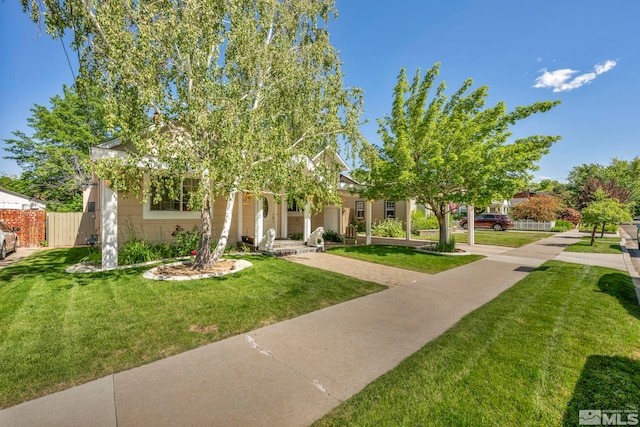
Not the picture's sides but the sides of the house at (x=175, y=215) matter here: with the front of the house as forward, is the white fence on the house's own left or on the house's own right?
on the house's own left

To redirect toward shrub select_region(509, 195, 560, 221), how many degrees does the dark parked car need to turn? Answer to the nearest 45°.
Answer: approximately 180°

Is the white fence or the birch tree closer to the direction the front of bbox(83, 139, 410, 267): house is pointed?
the birch tree

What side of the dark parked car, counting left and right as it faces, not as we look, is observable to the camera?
left

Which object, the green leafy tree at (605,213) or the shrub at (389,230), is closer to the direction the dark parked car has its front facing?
the shrub

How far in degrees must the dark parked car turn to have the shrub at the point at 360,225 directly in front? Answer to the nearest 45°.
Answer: approximately 45° to its left

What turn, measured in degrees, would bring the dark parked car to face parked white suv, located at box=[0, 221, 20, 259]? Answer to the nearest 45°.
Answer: approximately 45° to its left

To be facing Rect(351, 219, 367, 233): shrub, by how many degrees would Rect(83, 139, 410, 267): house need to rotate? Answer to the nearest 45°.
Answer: approximately 90° to its left

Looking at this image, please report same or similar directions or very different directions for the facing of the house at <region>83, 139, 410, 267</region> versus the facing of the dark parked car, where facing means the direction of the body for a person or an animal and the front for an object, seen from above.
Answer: very different directions

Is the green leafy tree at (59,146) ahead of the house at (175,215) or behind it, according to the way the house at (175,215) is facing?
behind
